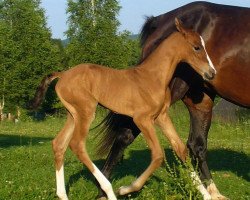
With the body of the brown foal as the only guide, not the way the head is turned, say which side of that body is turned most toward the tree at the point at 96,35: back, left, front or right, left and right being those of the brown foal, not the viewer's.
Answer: left

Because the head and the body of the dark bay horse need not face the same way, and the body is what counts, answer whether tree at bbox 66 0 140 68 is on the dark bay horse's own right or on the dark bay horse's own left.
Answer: on the dark bay horse's own left

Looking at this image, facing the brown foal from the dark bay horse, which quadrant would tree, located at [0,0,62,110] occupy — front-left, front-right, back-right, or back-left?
back-right

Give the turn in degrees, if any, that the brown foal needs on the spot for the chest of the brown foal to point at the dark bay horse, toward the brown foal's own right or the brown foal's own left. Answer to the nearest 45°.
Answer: approximately 45° to the brown foal's own left

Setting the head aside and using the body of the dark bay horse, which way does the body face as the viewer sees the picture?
to the viewer's right

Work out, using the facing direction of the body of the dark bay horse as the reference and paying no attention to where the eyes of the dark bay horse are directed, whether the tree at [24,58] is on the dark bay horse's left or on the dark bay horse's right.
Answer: on the dark bay horse's left

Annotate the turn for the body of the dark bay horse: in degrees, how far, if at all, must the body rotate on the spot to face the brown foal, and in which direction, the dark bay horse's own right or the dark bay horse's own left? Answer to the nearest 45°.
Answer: approximately 135° to the dark bay horse's own right

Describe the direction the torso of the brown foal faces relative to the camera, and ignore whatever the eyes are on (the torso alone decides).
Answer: to the viewer's right

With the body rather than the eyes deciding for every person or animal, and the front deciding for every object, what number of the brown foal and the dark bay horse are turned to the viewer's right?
2
